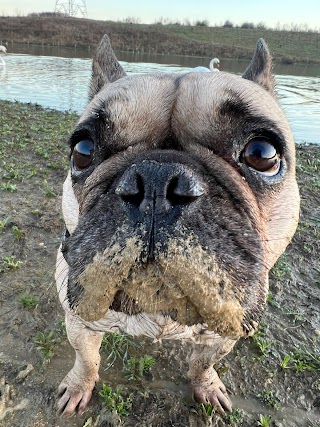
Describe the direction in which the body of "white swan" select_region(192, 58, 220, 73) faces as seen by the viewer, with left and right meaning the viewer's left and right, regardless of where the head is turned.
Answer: facing to the right of the viewer

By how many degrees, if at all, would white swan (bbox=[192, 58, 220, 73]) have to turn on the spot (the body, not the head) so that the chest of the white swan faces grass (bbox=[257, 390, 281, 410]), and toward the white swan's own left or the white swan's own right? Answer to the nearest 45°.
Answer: approximately 90° to the white swan's own right

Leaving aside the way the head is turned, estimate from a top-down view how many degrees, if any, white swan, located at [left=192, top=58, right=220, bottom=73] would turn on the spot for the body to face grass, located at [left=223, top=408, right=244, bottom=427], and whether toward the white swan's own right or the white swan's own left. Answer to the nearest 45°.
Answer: approximately 90° to the white swan's own right

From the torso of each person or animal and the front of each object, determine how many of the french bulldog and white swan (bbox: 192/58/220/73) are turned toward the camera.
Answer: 1

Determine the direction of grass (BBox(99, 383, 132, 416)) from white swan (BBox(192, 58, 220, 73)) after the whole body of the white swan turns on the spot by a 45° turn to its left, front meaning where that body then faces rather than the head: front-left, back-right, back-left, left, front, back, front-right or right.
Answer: back-right

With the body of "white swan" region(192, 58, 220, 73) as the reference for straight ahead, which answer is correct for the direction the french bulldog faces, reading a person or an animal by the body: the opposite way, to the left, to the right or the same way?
to the right
